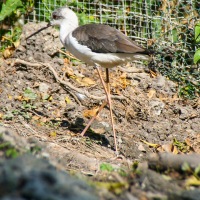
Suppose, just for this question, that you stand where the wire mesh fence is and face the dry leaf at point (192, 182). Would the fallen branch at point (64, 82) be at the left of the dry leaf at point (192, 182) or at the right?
right

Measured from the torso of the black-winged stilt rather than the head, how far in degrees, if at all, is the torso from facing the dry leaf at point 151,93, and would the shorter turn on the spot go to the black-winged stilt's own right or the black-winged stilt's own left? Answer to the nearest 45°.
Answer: approximately 135° to the black-winged stilt's own right

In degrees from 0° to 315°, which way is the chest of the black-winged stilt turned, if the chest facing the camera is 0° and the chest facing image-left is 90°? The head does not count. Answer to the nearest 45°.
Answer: approximately 90°

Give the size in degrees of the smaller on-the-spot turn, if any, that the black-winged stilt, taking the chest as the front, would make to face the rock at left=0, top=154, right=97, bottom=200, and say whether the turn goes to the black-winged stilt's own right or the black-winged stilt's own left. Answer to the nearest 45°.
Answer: approximately 90° to the black-winged stilt's own left

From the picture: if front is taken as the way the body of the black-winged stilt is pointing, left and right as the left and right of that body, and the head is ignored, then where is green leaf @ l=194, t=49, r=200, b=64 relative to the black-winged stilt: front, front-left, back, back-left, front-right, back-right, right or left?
back-right
